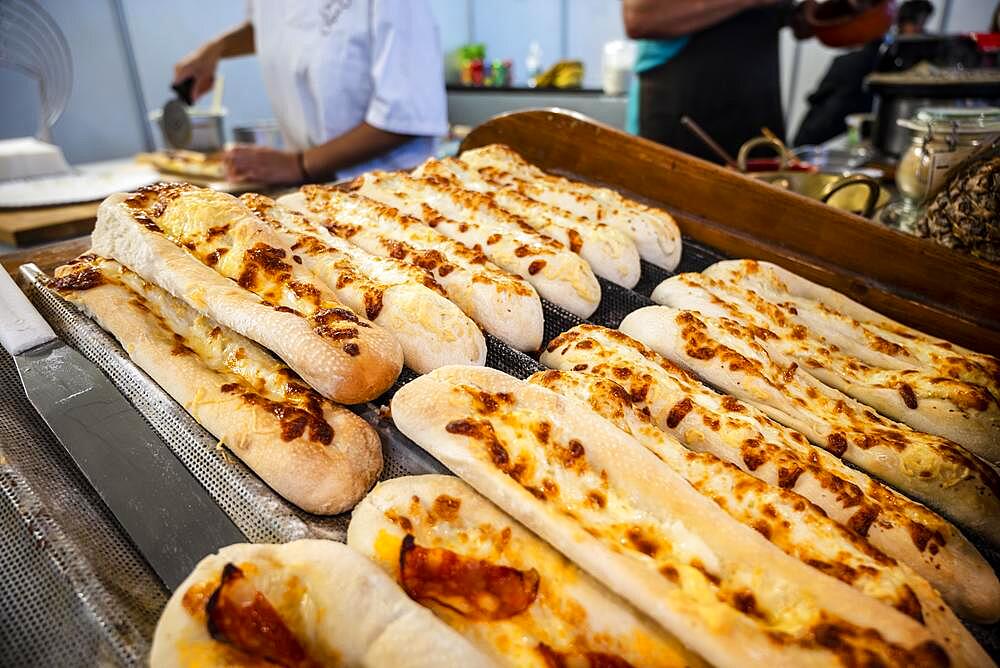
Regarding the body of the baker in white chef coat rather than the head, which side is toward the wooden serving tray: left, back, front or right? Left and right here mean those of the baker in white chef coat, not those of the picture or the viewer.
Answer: left

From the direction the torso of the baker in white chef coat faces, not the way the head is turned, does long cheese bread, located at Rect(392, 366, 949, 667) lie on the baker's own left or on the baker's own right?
on the baker's own left

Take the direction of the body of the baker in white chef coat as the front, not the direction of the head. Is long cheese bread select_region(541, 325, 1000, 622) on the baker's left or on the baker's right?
on the baker's left

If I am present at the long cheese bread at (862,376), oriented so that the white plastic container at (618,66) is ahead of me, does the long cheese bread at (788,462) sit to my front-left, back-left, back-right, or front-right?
back-left

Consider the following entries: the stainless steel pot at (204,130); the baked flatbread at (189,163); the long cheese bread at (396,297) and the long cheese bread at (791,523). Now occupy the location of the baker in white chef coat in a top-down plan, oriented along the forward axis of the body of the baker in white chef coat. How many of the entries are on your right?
2

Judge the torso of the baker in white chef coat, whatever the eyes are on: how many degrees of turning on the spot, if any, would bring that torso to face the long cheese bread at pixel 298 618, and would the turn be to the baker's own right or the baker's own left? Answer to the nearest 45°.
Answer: approximately 45° to the baker's own left

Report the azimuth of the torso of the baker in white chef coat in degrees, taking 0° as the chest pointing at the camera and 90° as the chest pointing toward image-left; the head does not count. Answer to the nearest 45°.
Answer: approximately 45°

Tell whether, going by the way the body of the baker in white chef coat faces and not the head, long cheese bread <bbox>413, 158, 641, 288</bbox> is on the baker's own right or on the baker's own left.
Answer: on the baker's own left

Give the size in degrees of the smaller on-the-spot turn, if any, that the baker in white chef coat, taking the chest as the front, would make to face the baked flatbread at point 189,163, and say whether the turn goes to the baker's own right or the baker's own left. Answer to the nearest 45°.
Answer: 0° — they already face it

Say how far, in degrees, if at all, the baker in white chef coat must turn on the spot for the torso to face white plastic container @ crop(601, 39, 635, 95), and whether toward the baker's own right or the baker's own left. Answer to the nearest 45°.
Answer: approximately 180°

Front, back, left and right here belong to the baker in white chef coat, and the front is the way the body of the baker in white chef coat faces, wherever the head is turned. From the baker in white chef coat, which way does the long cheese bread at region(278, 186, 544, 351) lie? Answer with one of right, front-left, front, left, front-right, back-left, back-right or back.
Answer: front-left
